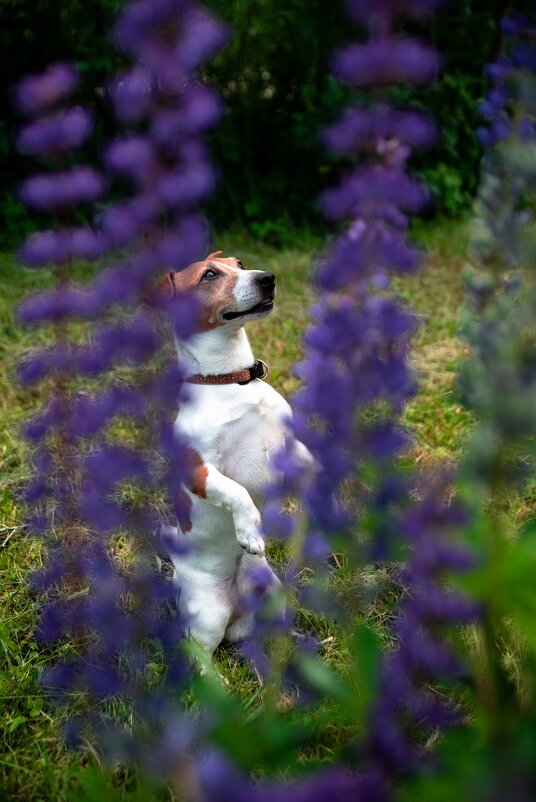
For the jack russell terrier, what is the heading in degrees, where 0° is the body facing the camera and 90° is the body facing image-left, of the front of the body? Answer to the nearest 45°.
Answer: approximately 315°

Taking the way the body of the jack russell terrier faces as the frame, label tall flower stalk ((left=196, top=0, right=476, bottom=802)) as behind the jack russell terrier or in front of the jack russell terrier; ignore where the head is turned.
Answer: in front
